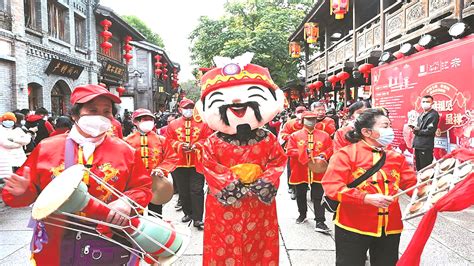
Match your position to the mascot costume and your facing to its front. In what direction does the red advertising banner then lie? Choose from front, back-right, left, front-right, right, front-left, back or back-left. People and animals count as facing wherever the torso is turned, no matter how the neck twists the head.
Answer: back-left

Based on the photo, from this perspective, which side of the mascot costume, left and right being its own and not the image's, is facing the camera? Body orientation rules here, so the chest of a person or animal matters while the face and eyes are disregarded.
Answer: front

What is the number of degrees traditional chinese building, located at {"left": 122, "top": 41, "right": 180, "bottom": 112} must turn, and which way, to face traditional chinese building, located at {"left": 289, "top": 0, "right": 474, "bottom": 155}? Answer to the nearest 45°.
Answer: approximately 45° to its right

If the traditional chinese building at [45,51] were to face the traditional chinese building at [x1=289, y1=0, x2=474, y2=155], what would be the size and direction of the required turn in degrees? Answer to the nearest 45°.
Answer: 0° — it already faces it

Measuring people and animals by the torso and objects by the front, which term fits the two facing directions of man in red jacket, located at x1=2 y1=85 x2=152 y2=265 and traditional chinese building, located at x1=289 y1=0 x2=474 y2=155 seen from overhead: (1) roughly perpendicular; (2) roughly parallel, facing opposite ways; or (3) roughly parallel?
roughly perpendicular

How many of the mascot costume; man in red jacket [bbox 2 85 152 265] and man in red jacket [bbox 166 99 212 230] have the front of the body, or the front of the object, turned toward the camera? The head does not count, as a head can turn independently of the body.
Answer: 3

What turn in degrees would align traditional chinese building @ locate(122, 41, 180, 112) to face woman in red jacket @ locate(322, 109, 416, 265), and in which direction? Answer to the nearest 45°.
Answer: approximately 45° to its right

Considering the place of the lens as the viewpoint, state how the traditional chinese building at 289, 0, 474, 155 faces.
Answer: facing the viewer and to the left of the viewer

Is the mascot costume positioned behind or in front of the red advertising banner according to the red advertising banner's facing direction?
in front

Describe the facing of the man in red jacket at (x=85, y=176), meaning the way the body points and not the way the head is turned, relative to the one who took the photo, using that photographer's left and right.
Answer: facing the viewer

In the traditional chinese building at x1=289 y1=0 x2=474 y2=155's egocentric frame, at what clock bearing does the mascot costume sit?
The mascot costume is roughly at 11 o'clock from the traditional chinese building.

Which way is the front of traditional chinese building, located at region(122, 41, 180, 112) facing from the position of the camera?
facing the viewer and to the right of the viewer

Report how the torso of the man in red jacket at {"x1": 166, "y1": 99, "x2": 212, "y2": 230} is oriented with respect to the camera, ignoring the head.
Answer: toward the camera

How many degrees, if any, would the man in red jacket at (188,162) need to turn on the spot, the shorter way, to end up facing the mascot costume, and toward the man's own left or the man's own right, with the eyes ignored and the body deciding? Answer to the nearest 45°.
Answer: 0° — they already face it
